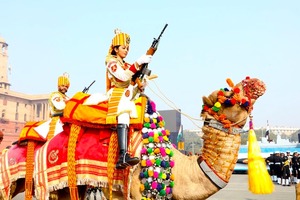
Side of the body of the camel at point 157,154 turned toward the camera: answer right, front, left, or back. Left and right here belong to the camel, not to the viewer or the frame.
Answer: right
